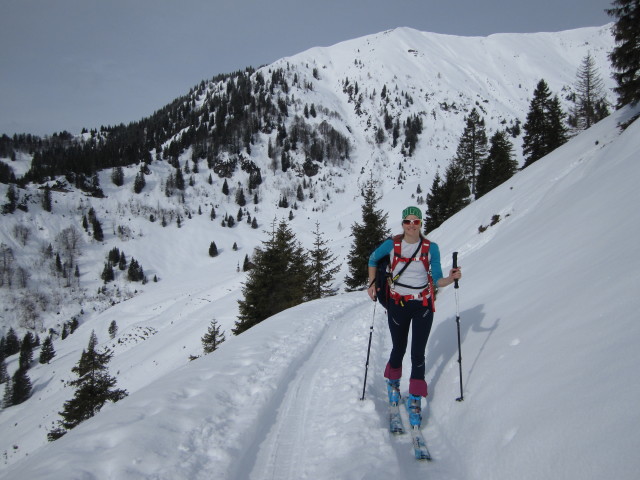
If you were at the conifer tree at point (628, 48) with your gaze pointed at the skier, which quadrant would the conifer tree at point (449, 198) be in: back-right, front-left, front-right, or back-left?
back-right

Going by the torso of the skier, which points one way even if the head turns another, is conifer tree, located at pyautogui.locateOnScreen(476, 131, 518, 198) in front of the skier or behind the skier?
behind

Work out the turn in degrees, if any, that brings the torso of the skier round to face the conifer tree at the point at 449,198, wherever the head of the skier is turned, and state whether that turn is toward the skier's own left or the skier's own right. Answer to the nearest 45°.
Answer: approximately 180°

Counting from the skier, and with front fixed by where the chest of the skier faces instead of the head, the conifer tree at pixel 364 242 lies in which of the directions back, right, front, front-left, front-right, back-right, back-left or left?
back

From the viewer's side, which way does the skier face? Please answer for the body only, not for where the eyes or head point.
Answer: toward the camera

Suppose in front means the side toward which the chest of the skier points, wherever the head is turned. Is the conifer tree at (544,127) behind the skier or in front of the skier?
behind

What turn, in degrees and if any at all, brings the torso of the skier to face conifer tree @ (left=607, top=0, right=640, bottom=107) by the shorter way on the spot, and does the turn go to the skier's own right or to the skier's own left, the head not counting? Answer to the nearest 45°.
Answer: approximately 135° to the skier's own left
